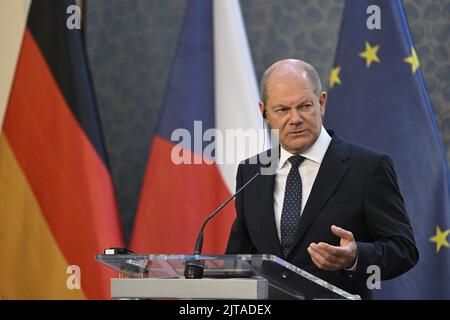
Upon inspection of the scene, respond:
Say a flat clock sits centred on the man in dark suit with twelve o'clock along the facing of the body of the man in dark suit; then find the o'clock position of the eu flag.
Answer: The eu flag is roughly at 5 o'clock from the man in dark suit.

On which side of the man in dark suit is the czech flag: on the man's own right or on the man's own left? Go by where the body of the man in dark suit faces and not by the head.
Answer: on the man's own right

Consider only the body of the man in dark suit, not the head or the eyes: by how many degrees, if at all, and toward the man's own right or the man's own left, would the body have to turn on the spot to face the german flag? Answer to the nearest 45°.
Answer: approximately 90° to the man's own right

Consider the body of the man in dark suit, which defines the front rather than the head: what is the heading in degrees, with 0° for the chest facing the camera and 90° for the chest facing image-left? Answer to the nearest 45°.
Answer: approximately 45°

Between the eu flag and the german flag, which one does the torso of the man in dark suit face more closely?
the german flag
